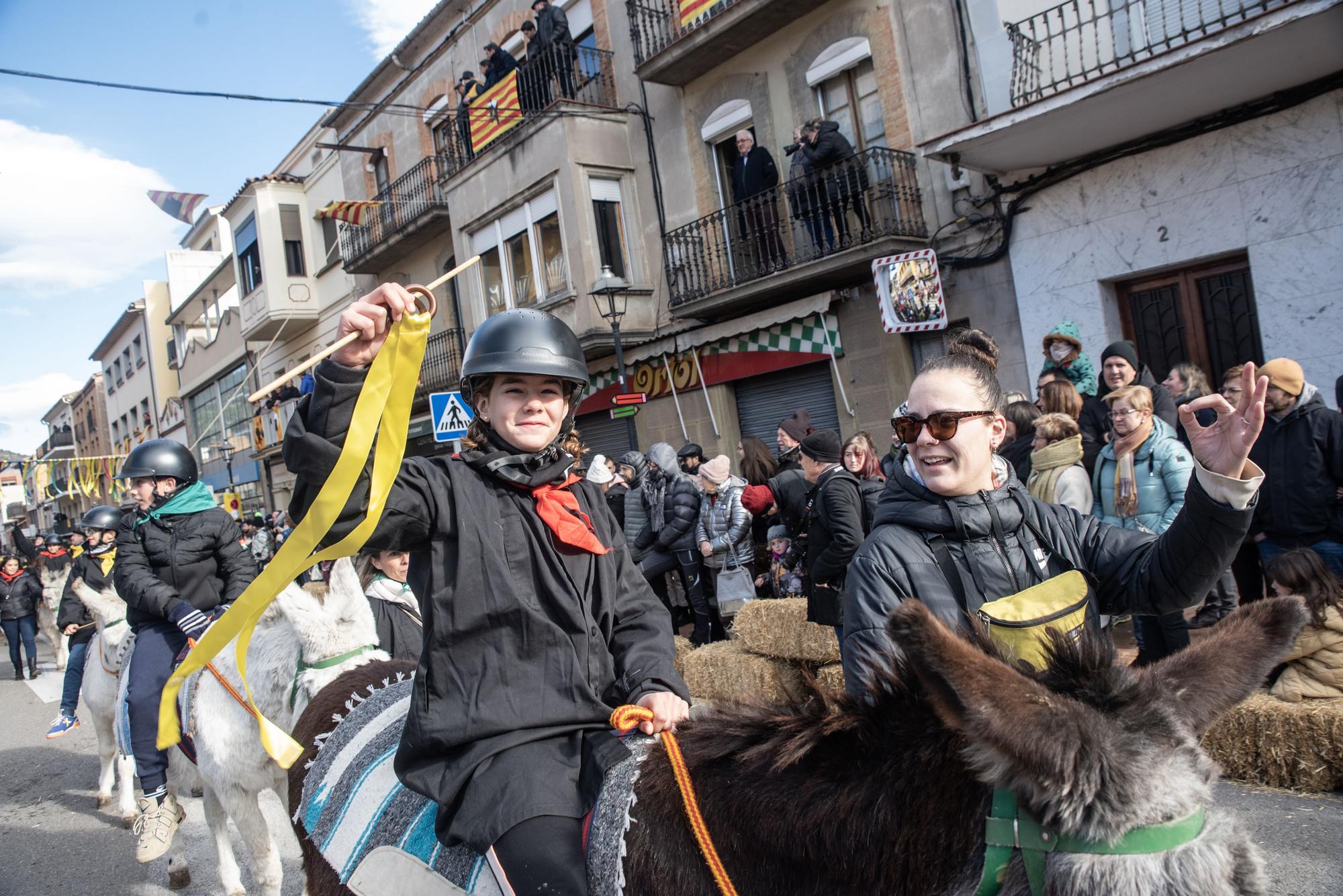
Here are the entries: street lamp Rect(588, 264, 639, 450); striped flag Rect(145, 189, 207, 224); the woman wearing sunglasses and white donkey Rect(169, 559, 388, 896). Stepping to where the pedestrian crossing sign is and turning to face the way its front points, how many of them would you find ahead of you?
2

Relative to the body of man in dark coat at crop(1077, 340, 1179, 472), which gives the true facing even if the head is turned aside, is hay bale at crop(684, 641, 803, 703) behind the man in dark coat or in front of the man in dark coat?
in front

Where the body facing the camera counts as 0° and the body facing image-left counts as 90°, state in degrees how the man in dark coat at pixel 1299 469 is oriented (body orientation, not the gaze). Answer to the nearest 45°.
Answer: approximately 45°

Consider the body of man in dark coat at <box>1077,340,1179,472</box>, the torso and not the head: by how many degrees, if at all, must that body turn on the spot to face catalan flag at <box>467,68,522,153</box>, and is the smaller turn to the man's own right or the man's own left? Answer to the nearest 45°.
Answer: approximately 90° to the man's own right

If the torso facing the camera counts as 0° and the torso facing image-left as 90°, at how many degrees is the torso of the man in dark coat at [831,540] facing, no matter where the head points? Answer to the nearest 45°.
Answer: approximately 90°

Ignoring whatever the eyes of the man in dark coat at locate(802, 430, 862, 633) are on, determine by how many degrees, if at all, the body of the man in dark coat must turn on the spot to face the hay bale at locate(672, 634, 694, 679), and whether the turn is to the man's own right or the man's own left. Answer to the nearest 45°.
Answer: approximately 45° to the man's own right

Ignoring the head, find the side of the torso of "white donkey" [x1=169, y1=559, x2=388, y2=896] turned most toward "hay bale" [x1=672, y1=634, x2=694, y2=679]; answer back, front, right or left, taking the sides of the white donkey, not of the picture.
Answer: left

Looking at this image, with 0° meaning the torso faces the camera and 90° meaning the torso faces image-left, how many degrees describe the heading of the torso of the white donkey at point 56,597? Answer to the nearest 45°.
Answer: approximately 0°
